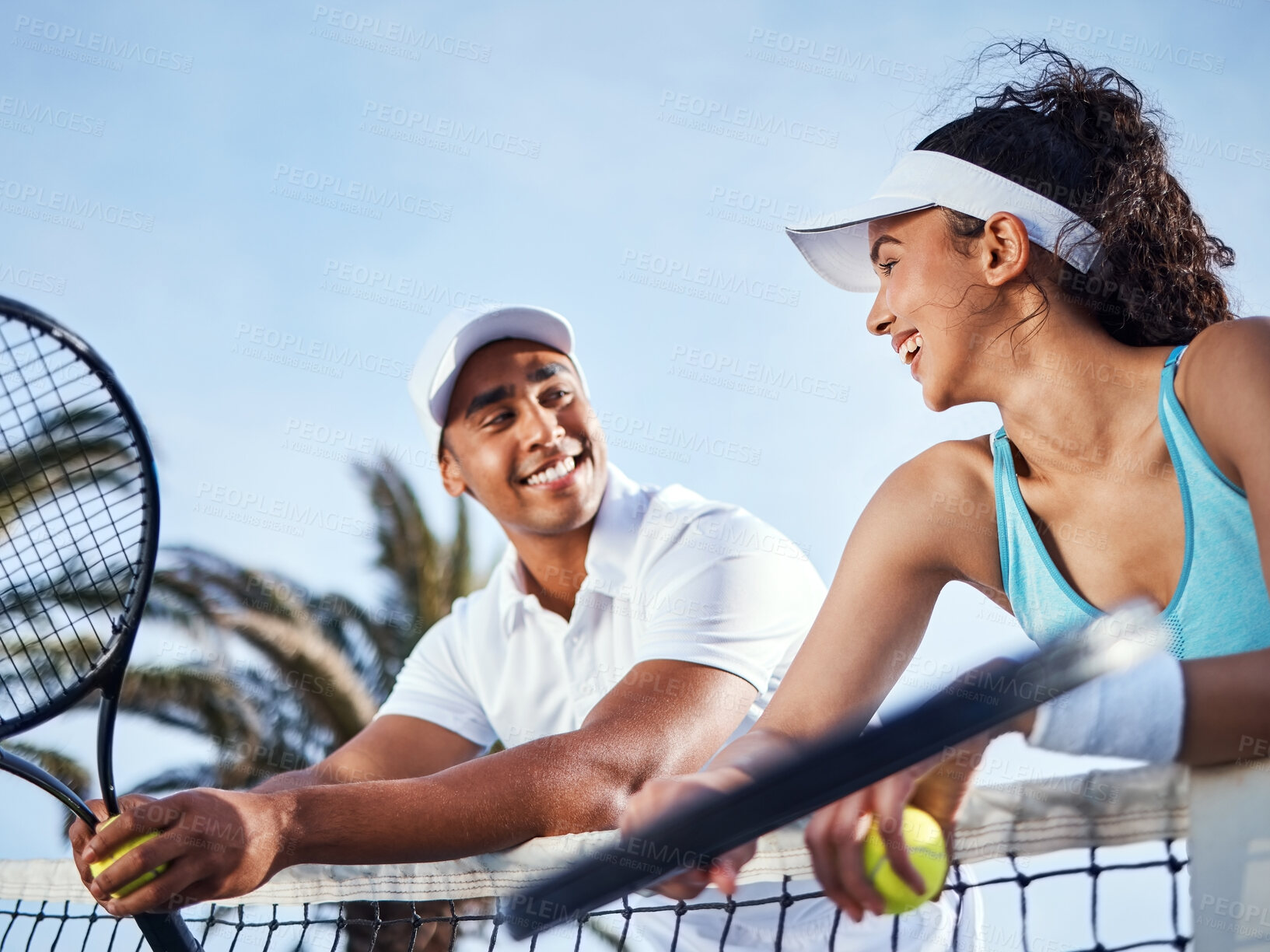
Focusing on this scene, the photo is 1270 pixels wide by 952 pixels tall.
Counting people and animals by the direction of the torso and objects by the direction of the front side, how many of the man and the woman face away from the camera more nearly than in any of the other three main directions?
0

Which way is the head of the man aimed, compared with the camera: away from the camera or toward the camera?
toward the camera

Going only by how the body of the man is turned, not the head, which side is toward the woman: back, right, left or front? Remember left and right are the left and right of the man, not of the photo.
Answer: left

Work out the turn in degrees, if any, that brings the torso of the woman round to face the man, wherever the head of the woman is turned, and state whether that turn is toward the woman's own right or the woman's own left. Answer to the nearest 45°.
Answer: approximately 90° to the woman's own right

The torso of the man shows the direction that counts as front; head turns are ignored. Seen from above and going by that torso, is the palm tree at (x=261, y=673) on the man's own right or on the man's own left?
on the man's own right

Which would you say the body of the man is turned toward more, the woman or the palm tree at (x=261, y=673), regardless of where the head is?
the woman

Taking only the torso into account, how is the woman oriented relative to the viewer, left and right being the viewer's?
facing the viewer and to the left of the viewer

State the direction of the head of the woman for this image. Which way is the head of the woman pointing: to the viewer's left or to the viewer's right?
to the viewer's left

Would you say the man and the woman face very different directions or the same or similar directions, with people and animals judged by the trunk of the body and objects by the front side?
same or similar directions
